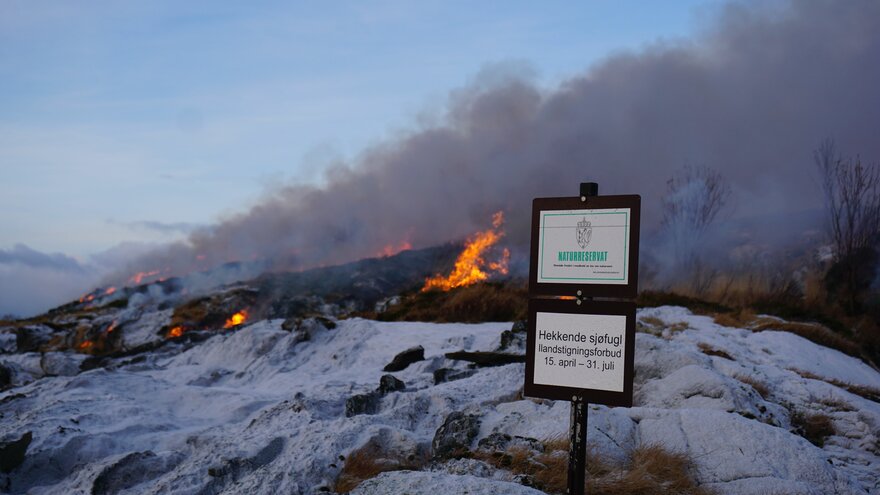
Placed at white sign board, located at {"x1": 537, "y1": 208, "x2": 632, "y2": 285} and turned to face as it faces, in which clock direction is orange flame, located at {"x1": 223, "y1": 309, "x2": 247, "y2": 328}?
The orange flame is roughly at 5 o'clock from the white sign board.

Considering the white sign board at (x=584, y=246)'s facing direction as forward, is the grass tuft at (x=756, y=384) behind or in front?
behind

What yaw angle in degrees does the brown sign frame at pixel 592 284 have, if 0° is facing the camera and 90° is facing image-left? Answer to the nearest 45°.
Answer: approximately 0°

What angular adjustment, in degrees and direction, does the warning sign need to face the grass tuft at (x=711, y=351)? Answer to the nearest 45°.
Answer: approximately 180°

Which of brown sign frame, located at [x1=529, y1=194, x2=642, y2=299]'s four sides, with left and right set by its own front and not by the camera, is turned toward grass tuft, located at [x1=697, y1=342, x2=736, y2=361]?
back

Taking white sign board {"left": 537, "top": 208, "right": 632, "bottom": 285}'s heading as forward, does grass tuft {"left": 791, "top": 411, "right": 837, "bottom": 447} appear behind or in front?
behind

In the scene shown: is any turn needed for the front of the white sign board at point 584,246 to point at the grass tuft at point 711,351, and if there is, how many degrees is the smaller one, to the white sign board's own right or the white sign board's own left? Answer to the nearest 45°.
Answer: approximately 180°

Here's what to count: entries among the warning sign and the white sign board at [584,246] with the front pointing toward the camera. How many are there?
2
